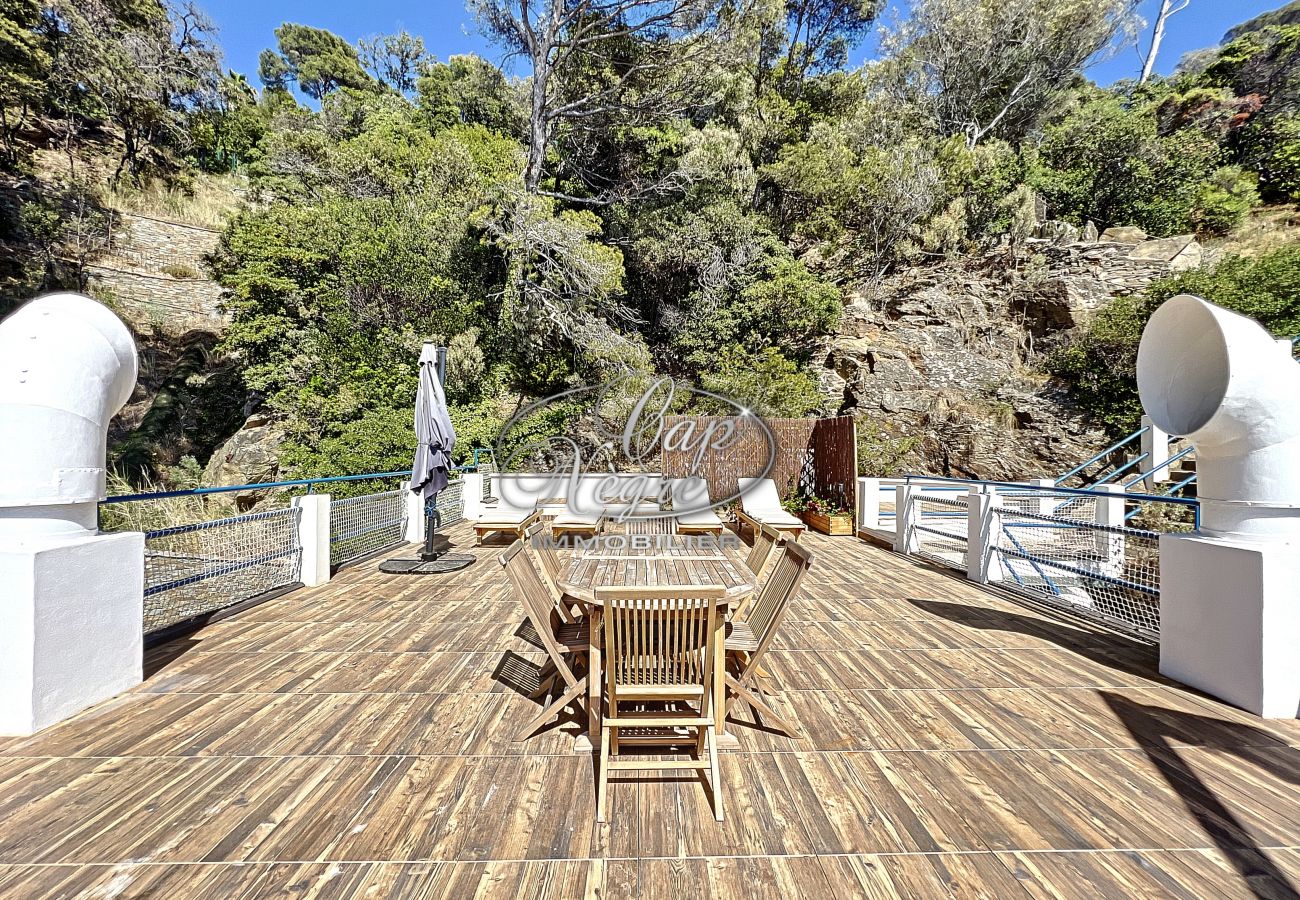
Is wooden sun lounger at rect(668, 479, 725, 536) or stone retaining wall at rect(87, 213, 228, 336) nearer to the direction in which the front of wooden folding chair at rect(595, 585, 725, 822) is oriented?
the wooden sun lounger

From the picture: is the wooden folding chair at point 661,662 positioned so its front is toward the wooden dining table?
yes

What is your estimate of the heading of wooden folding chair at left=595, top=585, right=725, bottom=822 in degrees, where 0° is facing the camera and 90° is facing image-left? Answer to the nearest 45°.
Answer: approximately 180°

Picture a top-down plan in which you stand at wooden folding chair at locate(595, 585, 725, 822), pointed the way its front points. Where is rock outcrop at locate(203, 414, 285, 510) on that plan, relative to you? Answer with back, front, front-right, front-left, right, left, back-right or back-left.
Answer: front-left

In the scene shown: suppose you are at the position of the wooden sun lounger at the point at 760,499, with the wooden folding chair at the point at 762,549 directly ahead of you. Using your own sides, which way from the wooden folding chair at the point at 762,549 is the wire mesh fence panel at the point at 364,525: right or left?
right

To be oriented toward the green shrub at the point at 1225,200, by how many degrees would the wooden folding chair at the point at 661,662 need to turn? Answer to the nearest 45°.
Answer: approximately 45° to its right

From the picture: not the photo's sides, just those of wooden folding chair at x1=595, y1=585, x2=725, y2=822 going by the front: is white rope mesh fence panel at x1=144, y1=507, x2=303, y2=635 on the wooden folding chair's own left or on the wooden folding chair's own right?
on the wooden folding chair's own left

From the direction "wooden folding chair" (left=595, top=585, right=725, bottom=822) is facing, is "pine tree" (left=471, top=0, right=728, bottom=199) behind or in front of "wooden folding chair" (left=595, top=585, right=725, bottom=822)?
in front

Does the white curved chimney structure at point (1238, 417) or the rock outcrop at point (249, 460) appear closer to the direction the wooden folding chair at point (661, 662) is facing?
the rock outcrop

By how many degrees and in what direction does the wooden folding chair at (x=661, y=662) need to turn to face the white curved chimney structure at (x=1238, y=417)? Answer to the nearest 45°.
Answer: approximately 90° to its right

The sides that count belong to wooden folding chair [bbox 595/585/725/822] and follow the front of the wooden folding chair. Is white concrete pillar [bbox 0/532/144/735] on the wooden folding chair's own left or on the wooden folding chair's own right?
on the wooden folding chair's own left

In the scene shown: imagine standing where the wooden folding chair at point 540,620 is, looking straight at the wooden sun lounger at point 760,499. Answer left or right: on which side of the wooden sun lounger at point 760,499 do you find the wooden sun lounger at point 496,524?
left

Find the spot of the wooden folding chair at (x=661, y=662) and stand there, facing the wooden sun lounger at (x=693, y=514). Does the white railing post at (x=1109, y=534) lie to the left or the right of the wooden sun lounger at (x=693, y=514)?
right
